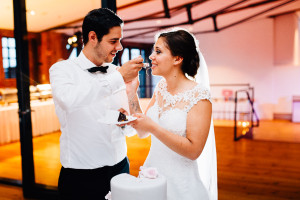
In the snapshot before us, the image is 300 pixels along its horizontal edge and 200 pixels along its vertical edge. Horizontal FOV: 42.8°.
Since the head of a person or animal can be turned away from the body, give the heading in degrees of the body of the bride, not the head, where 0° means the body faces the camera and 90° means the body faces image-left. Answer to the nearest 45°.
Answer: approximately 45°

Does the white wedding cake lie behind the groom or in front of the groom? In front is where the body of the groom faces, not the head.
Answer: in front

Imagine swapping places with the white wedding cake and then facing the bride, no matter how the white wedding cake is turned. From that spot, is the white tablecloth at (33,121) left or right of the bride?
left

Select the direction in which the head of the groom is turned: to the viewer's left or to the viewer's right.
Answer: to the viewer's right

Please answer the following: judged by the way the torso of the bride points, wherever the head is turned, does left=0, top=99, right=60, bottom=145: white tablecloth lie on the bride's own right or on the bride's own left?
on the bride's own right

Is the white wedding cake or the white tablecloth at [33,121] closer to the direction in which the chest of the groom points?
the white wedding cake

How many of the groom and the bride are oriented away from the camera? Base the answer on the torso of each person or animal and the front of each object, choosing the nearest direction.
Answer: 0

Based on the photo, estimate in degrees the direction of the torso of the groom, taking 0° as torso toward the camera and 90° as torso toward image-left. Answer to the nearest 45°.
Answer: approximately 315°

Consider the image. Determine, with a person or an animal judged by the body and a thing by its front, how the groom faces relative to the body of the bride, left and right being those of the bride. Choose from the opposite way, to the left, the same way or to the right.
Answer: to the left

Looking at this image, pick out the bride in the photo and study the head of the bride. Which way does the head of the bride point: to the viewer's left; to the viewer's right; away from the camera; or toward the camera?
to the viewer's left

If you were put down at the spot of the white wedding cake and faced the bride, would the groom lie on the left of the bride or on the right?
left
